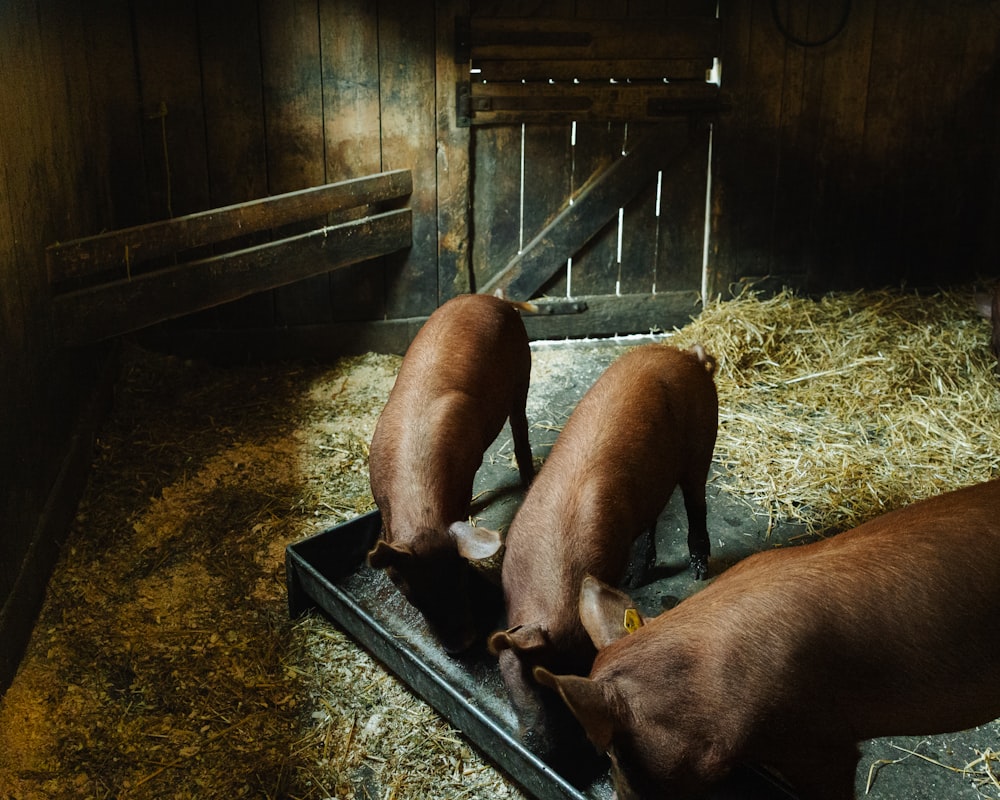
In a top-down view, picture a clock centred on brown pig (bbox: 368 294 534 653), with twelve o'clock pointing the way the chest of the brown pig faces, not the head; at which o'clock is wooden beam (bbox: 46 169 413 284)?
The wooden beam is roughly at 5 o'clock from the brown pig.

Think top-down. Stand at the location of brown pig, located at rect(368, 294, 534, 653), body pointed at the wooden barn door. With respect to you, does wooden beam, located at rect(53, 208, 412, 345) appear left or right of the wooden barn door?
left

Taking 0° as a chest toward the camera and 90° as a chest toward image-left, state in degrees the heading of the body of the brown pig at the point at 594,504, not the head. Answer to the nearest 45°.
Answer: approximately 45°

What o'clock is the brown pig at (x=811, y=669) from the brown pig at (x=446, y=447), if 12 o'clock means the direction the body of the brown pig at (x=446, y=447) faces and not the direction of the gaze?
the brown pig at (x=811, y=669) is roughly at 11 o'clock from the brown pig at (x=446, y=447).

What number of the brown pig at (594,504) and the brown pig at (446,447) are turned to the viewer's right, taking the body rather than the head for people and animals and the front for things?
0

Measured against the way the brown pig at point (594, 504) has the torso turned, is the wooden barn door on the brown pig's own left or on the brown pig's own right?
on the brown pig's own right

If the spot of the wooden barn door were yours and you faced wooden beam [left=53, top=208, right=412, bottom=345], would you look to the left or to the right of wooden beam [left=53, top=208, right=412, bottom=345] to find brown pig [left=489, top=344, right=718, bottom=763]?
left

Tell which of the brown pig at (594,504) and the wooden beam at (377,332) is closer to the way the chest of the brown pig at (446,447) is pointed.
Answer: the brown pig

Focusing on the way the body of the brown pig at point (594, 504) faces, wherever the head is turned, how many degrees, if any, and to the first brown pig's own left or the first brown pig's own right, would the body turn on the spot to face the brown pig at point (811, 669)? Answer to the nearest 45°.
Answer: approximately 90° to the first brown pig's own left

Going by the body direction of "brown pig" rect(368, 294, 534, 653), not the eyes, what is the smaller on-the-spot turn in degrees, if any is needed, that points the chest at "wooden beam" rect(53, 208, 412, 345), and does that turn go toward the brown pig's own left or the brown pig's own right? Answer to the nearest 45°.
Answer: approximately 135° to the brown pig's own right

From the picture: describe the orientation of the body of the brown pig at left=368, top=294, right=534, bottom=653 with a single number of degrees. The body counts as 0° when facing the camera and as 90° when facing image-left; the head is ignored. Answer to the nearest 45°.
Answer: approximately 0°
